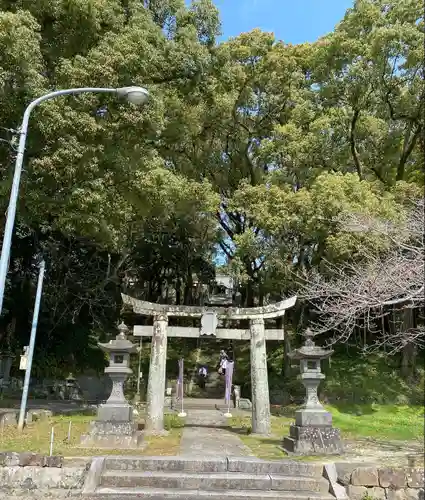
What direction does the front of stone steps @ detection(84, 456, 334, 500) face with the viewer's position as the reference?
facing the viewer

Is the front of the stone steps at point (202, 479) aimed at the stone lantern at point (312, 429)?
no

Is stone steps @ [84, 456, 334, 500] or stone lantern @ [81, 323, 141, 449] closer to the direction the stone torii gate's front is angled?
the stone steps

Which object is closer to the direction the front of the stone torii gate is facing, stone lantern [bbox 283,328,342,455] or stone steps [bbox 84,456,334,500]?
the stone steps

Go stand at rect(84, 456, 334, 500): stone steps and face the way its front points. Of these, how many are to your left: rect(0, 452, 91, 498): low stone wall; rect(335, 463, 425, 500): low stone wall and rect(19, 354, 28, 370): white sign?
1

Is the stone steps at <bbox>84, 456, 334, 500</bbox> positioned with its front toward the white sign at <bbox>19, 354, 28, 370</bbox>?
no

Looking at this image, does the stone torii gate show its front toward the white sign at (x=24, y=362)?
no

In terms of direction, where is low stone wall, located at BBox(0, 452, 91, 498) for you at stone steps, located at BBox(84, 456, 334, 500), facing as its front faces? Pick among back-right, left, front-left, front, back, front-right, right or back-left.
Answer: right

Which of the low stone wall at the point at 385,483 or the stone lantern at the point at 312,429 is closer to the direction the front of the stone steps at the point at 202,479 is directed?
the low stone wall

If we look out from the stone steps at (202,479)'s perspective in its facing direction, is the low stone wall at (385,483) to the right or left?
on its left

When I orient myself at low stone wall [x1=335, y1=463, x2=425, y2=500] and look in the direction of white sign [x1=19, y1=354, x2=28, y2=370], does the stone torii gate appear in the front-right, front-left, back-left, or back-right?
front-right

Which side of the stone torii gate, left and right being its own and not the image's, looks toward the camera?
front

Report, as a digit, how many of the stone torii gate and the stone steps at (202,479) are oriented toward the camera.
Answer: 2

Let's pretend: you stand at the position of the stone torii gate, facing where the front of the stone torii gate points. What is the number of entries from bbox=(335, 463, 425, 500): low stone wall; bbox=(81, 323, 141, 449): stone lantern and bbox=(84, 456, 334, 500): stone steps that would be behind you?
0

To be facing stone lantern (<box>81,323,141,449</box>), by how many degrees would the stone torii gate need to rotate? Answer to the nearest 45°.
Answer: approximately 45° to its right

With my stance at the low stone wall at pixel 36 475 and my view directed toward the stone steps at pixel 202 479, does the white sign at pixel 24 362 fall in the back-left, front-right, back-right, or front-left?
back-left

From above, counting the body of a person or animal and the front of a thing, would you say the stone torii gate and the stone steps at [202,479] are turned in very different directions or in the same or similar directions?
same or similar directions
